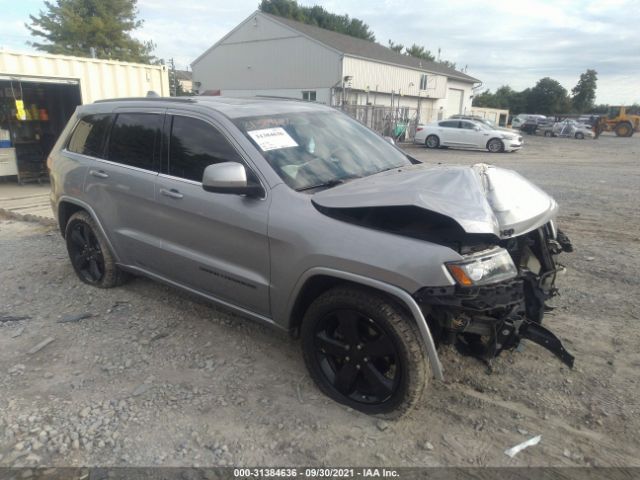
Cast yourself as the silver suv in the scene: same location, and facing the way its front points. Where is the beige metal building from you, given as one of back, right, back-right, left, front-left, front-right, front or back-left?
back

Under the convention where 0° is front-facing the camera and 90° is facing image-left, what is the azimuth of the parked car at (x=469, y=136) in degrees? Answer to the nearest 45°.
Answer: approximately 270°

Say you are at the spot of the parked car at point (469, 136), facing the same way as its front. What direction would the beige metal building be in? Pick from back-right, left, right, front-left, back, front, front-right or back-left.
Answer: back-right

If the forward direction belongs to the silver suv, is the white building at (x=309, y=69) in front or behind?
behind

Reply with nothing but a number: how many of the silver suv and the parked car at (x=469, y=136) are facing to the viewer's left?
0

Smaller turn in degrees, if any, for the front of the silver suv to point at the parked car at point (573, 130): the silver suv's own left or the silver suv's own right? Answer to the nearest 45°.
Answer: approximately 90° to the silver suv's own left

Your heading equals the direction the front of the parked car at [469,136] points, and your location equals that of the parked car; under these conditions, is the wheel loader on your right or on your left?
on your left

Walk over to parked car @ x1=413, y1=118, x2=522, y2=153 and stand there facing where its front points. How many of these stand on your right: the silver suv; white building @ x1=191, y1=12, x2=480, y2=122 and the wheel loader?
1

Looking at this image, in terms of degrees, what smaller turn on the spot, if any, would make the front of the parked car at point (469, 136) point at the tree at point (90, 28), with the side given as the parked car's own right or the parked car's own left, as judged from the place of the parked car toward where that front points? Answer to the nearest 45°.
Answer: approximately 180°

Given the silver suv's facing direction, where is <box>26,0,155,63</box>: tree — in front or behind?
behind
